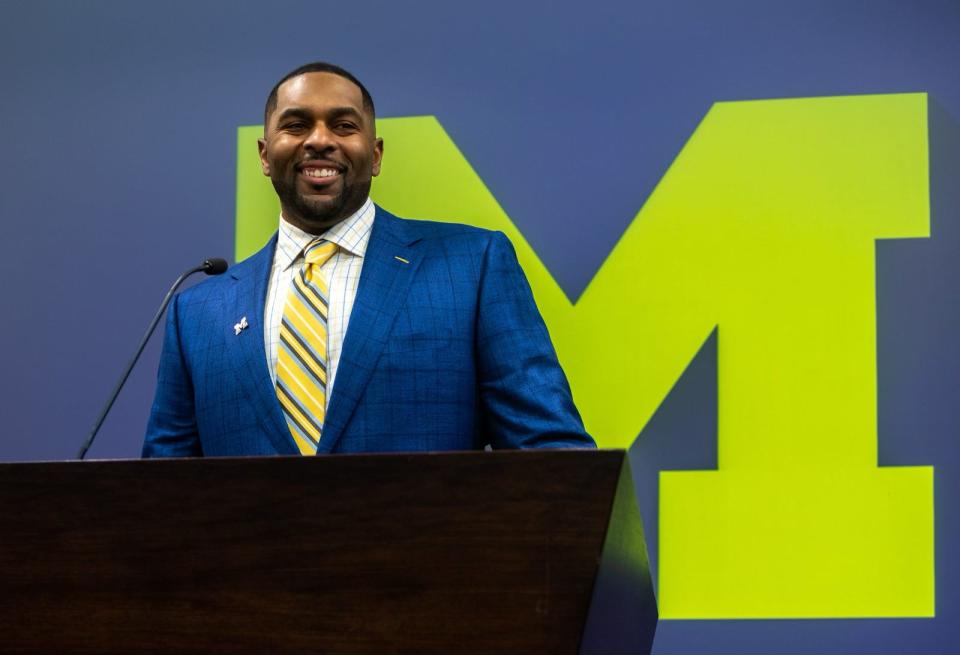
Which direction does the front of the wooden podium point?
toward the camera

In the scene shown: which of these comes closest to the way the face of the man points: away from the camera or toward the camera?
toward the camera

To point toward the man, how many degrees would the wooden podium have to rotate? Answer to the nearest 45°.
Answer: approximately 180°
